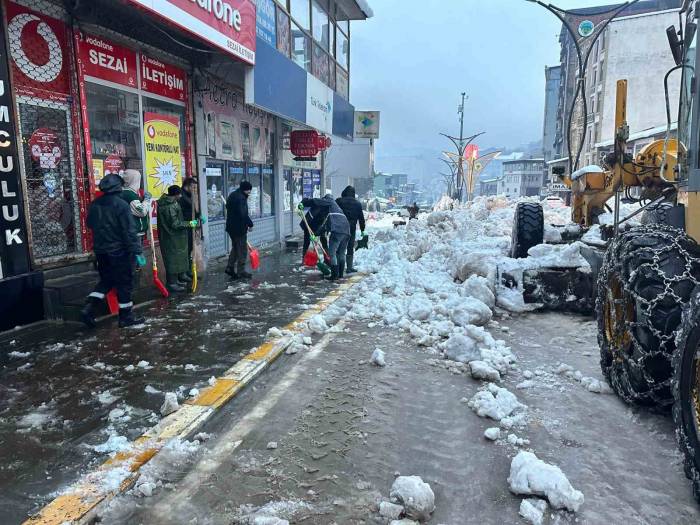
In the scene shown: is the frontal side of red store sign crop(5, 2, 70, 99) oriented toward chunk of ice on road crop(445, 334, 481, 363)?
yes

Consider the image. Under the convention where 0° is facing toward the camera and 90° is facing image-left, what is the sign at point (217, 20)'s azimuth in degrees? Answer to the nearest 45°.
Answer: approximately 315°

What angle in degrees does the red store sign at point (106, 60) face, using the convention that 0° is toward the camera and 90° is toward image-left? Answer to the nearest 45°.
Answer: approximately 315°

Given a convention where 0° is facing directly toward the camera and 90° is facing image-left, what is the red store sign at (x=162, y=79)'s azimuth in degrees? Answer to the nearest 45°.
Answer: approximately 315°
